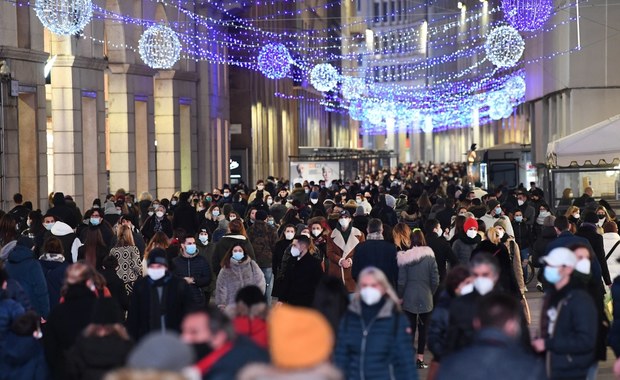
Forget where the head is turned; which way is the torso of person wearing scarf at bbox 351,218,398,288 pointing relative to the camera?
away from the camera

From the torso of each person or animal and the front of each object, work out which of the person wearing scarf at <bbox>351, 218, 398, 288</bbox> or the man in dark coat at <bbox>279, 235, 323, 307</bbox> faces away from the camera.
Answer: the person wearing scarf

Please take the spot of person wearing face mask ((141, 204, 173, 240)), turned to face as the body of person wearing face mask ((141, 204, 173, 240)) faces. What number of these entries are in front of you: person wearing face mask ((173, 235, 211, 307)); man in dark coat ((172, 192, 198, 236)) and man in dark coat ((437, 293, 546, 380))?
2

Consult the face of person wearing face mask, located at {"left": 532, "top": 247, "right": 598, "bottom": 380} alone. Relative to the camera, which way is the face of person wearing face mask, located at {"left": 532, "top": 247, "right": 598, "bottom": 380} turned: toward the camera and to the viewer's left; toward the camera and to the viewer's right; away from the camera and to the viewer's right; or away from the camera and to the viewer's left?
toward the camera and to the viewer's left

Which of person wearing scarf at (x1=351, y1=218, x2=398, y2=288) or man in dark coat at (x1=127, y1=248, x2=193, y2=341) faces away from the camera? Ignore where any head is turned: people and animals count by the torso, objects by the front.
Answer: the person wearing scarf

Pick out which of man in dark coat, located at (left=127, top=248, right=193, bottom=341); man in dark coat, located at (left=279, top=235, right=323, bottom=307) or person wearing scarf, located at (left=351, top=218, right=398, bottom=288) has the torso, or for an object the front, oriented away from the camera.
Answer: the person wearing scarf

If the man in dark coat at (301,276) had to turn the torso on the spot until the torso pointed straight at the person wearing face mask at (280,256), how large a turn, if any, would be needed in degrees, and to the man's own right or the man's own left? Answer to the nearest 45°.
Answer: approximately 135° to the man's own right
